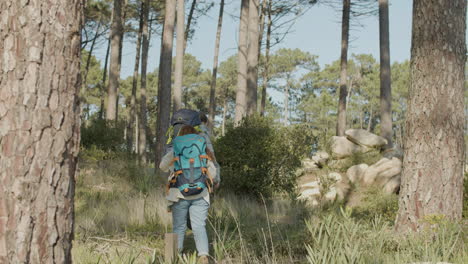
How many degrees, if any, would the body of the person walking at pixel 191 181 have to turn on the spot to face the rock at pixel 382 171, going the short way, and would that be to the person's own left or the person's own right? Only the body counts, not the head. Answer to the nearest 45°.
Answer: approximately 45° to the person's own right

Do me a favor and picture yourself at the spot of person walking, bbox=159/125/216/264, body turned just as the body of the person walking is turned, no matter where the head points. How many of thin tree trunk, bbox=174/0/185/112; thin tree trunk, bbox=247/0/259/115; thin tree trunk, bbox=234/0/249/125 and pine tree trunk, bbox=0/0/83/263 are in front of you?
3

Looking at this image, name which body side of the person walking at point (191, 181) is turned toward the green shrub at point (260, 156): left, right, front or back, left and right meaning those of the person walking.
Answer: front

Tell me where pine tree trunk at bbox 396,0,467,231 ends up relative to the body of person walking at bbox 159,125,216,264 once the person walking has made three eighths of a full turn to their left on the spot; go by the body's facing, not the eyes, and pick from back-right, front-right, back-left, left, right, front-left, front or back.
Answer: back-left

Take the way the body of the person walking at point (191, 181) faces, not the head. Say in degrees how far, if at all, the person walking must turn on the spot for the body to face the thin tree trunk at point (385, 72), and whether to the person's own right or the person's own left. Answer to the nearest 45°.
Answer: approximately 45° to the person's own right

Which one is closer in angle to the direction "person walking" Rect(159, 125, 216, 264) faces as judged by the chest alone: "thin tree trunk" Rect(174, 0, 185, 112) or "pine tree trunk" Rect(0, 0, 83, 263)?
the thin tree trunk

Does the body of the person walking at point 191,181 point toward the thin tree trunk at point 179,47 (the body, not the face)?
yes

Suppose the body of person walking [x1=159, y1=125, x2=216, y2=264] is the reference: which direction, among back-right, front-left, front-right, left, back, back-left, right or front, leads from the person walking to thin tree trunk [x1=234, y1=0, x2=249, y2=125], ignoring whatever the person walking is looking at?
front

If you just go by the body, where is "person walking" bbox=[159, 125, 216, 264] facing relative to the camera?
away from the camera

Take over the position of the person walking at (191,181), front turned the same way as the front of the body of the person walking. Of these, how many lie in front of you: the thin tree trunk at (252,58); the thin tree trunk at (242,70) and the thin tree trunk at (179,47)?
3

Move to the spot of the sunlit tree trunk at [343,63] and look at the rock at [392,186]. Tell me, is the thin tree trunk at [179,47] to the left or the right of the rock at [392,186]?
right

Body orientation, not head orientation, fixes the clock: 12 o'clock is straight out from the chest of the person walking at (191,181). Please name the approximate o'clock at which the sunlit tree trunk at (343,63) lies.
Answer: The sunlit tree trunk is roughly at 1 o'clock from the person walking.

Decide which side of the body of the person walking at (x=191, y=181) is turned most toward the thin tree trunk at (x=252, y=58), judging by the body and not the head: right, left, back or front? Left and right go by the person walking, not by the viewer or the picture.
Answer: front

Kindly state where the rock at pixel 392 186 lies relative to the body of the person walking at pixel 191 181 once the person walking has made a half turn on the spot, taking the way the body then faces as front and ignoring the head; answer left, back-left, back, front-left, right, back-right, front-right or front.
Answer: back-left

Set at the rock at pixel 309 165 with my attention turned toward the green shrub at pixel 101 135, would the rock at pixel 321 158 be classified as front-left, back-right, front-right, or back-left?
back-right
